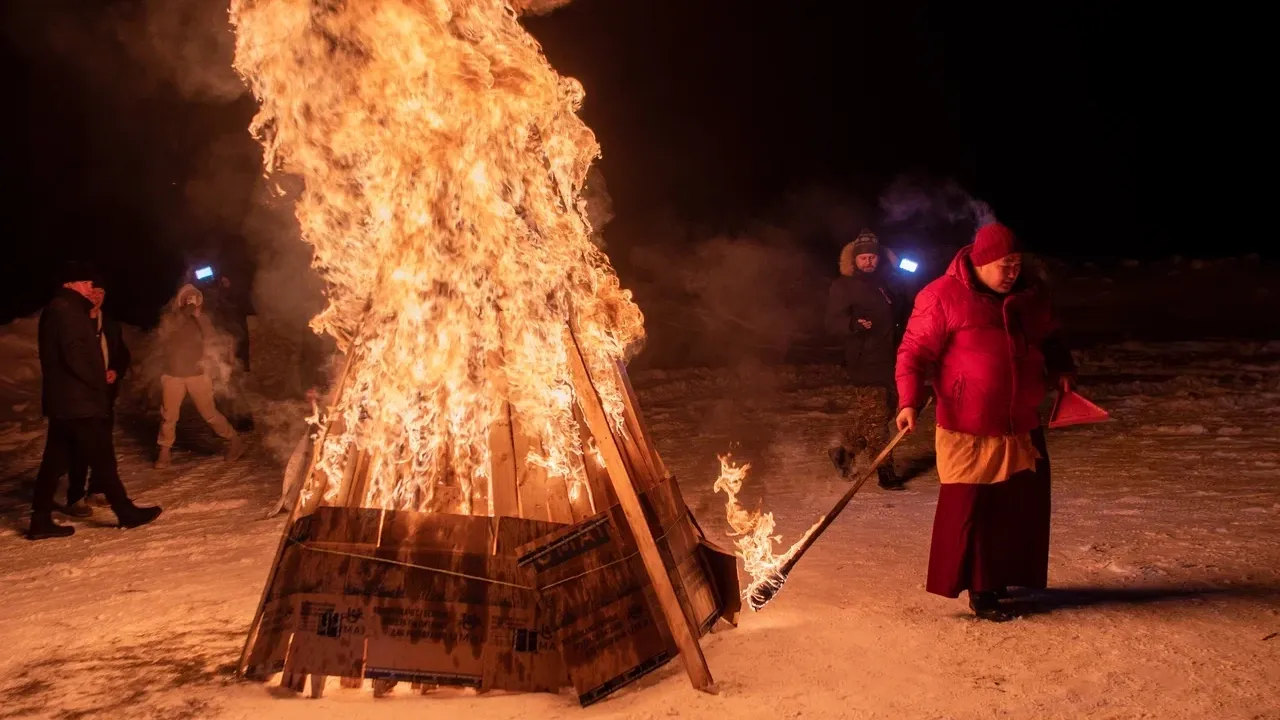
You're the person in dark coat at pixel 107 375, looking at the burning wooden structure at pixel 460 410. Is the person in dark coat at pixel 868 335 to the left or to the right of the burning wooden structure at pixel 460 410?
left

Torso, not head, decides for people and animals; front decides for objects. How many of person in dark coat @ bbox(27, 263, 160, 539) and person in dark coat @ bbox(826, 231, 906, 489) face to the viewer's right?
1

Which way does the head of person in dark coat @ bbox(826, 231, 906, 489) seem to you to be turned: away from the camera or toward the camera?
toward the camera

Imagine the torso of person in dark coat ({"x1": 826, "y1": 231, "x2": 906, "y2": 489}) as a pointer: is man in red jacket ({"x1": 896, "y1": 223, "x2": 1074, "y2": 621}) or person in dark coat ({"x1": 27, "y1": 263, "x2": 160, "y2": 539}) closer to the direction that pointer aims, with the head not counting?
the man in red jacket

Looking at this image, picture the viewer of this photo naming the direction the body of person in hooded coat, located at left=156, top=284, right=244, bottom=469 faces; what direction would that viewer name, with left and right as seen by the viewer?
facing the viewer and to the right of the viewer

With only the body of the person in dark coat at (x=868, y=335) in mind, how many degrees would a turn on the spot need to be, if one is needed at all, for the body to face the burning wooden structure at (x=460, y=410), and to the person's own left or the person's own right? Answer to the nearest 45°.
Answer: approximately 45° to the person's own right

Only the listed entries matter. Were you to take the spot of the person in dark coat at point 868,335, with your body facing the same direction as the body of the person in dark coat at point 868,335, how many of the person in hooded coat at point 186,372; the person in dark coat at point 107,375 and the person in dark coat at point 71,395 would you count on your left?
0

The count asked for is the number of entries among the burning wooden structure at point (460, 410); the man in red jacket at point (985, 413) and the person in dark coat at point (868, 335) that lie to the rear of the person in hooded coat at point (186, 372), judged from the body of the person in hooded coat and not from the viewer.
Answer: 0

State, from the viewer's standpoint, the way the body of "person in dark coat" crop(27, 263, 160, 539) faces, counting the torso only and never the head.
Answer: to the viewer's right

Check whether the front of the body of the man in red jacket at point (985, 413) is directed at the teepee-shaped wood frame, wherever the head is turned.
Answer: no

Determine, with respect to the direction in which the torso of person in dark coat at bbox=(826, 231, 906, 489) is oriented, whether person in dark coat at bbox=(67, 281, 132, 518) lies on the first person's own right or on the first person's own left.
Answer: on the first person's own right

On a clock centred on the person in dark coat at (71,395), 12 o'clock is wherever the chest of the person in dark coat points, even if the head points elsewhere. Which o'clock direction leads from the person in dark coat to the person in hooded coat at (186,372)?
The person in hooded coat is roughly at 10 o'clock from the person in dark coat.

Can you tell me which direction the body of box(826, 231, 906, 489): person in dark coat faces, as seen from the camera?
toward the camera
